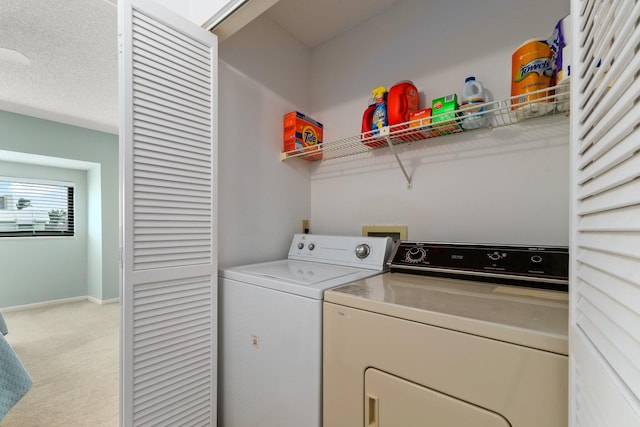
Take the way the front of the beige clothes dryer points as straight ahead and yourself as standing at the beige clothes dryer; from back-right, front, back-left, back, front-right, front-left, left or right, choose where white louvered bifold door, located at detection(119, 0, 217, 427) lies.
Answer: front-right

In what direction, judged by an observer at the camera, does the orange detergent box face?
facing the viewer and to the right of the viewer

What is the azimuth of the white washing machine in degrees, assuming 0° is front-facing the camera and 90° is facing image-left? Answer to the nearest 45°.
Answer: approximately 45°

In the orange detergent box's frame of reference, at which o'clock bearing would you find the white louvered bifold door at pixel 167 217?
The white louvered bifold door is roughly at 3 o'clock from the orange detergent box.

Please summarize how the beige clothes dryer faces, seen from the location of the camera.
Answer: facing the viewer and to the left of the viewer

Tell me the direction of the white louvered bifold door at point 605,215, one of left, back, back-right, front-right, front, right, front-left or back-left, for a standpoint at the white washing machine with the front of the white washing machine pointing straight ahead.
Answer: left

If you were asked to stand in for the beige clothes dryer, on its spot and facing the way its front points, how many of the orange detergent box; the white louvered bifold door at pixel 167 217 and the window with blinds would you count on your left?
0

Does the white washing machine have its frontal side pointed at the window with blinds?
no

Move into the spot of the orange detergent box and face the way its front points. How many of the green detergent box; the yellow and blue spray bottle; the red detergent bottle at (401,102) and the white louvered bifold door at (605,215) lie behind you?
0

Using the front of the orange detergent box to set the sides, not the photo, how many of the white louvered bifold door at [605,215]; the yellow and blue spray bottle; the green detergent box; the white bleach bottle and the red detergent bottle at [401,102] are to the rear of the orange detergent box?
0

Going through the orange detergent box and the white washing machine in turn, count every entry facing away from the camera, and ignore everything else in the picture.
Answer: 0
